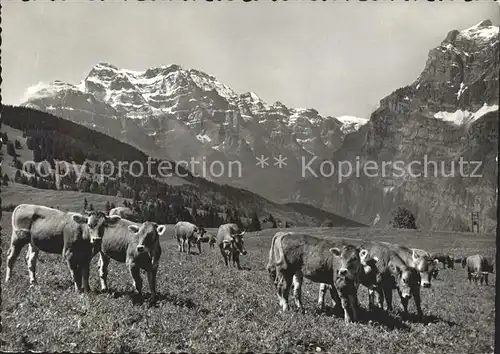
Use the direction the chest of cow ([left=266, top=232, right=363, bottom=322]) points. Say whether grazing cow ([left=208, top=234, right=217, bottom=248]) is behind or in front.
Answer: behind

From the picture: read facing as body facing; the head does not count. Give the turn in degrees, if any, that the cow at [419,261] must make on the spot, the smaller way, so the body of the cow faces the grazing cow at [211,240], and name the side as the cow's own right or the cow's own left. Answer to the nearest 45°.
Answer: approximately 135° to the cow's own right

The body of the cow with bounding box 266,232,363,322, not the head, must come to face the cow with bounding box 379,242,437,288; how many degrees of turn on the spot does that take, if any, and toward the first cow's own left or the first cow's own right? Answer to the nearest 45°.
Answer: approximately 45° to the first cow's own left

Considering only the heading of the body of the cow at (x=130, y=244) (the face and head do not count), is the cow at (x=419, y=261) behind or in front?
in front

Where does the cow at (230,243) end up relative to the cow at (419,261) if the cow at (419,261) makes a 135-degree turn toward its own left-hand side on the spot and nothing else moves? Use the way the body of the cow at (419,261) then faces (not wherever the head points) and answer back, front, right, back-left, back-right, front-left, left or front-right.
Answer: left

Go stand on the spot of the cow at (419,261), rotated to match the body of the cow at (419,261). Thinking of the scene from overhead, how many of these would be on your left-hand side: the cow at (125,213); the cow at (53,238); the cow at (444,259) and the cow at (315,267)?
1

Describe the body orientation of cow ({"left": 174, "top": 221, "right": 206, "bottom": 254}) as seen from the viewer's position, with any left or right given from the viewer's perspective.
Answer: facing the viewer and to the right of the viewer

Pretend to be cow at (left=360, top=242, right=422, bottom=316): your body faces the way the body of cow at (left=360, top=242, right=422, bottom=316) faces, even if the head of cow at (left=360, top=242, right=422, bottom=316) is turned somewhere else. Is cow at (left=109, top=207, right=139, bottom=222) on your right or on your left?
on your right
